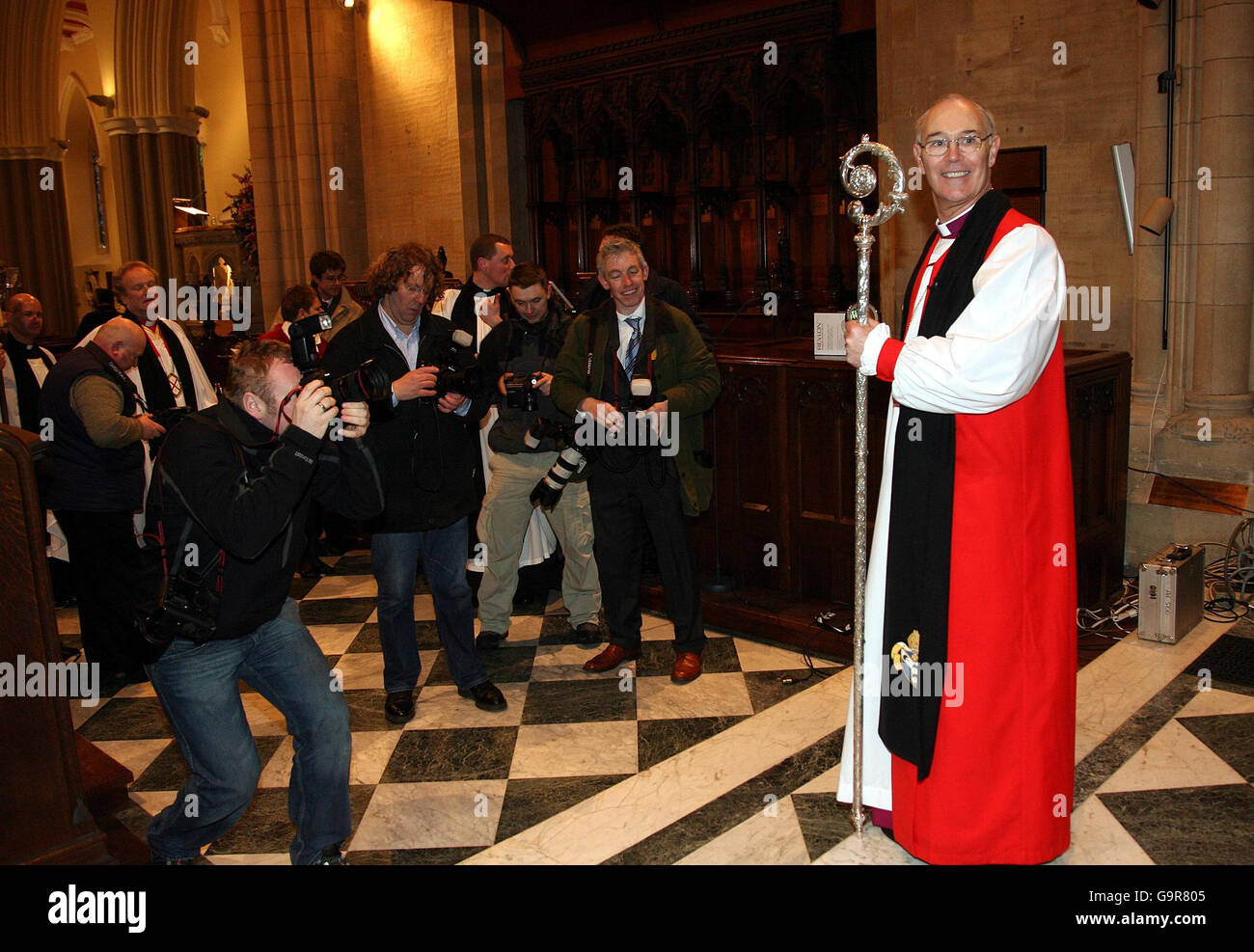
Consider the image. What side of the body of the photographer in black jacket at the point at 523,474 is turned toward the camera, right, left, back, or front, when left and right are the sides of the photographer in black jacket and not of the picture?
front

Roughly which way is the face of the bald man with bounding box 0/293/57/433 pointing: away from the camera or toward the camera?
toward the camera

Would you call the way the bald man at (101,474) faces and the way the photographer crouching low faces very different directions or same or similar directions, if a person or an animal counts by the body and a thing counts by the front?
same or similar directions

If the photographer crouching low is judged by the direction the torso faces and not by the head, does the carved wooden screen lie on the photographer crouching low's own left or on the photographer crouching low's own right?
on the photographer crouching low's own left

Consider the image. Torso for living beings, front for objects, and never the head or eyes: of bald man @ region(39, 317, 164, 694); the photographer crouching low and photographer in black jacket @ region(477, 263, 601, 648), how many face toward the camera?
1

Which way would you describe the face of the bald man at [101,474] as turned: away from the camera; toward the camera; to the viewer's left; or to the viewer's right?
to the viewer's right

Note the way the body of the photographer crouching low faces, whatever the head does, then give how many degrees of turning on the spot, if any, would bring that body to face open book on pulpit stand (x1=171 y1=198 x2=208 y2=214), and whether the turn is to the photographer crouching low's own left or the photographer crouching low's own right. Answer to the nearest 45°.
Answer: approximately 90° to the photographer crouching low's own left

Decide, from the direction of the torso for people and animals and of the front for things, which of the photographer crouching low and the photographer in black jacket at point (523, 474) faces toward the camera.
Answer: the photographer in black jacket

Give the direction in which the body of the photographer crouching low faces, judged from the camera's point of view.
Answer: to the viewer's right

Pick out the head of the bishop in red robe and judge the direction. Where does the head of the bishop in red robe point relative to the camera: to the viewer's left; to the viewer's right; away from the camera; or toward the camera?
toward the camera

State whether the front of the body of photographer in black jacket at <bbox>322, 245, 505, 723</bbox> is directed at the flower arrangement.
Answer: no

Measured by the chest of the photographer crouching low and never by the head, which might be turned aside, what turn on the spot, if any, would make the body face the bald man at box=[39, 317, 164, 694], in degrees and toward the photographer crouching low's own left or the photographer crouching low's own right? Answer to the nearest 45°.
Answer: approximately 90° to the photographer crouching low's own left

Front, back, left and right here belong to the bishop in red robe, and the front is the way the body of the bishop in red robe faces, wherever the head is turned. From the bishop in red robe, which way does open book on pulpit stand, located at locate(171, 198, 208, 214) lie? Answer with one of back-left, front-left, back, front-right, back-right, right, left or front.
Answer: right

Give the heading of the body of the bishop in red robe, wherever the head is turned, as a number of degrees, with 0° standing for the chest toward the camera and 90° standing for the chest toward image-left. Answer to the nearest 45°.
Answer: approximately 45°

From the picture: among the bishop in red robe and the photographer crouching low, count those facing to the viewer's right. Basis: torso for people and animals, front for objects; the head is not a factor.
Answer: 1
